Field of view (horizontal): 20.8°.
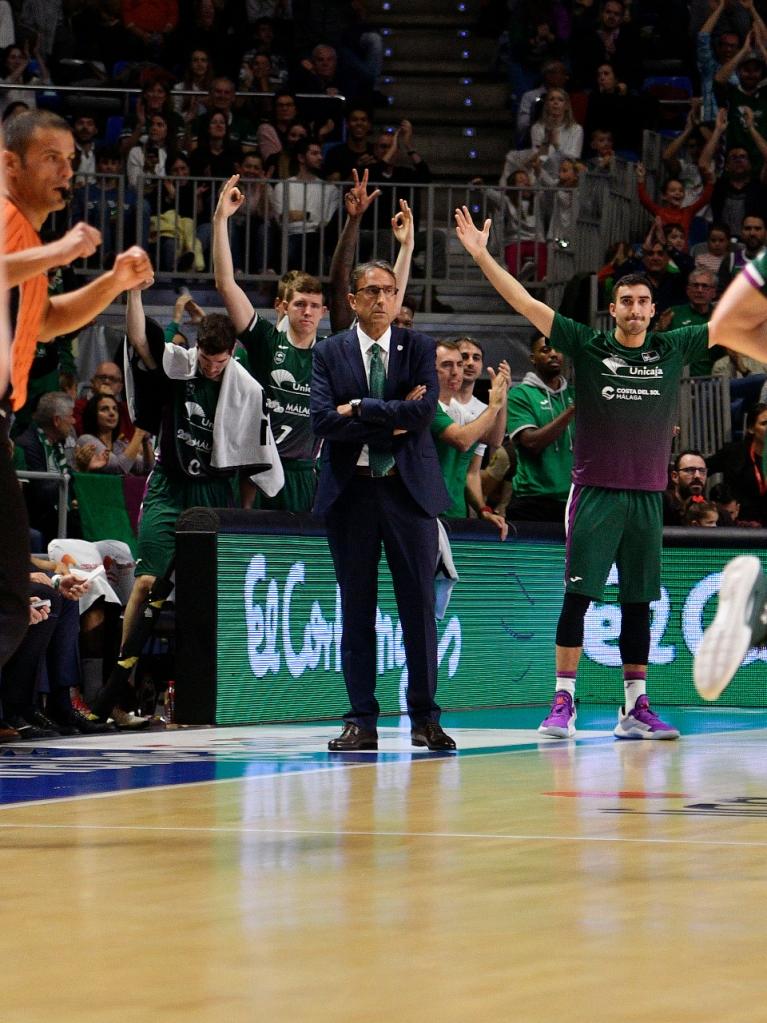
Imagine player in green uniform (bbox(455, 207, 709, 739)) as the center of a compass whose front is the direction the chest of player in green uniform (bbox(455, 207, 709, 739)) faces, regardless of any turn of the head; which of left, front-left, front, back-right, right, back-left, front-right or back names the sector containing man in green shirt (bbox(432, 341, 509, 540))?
back-right

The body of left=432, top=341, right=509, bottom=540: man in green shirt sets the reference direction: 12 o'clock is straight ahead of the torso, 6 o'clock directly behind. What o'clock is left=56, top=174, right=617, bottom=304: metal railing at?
The metal railing is roughly at 7 o'clock from the man in green shirt.

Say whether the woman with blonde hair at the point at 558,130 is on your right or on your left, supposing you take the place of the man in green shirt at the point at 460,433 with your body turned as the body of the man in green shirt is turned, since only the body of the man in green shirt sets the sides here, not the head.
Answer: on your left

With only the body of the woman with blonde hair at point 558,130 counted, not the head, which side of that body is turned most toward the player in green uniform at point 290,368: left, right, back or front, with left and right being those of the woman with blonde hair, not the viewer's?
front

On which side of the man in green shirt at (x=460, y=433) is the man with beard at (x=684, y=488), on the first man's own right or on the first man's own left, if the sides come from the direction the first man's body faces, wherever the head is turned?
on the first man's own left

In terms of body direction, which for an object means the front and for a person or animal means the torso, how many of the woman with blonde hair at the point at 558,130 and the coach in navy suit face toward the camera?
2

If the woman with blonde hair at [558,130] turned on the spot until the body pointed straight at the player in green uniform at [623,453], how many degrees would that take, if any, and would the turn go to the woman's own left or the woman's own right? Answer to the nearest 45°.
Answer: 0° — they already face them

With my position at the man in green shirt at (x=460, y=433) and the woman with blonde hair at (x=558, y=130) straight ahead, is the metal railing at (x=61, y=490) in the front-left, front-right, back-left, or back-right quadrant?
back-left

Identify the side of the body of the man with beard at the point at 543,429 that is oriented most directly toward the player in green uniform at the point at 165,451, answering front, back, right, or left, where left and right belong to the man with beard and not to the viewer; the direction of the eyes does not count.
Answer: right

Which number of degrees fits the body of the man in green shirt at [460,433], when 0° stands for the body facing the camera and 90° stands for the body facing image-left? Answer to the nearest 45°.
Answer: approximately 315°
